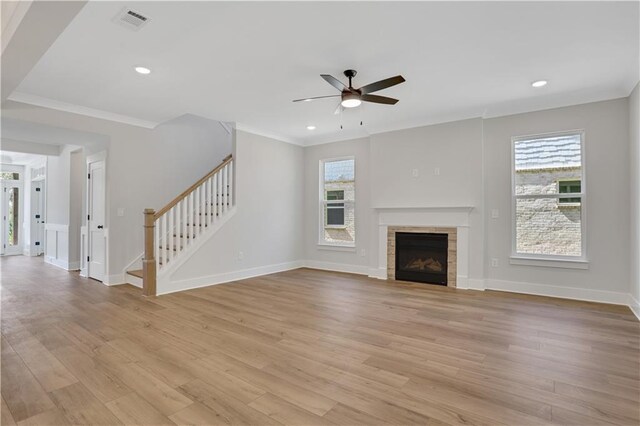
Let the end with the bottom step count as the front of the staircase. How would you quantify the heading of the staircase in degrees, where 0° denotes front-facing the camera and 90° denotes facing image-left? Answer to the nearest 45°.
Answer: approximately 45°

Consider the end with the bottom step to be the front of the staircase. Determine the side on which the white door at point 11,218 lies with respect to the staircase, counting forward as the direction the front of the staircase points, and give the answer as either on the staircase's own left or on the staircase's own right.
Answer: on the staircase's own right

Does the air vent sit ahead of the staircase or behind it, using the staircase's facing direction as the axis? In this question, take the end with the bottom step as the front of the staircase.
ahead

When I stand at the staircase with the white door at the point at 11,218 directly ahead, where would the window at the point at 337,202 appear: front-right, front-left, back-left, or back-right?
back-right

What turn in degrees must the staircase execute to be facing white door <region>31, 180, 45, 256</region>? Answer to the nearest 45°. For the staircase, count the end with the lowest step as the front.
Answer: approximately 90° to its right
